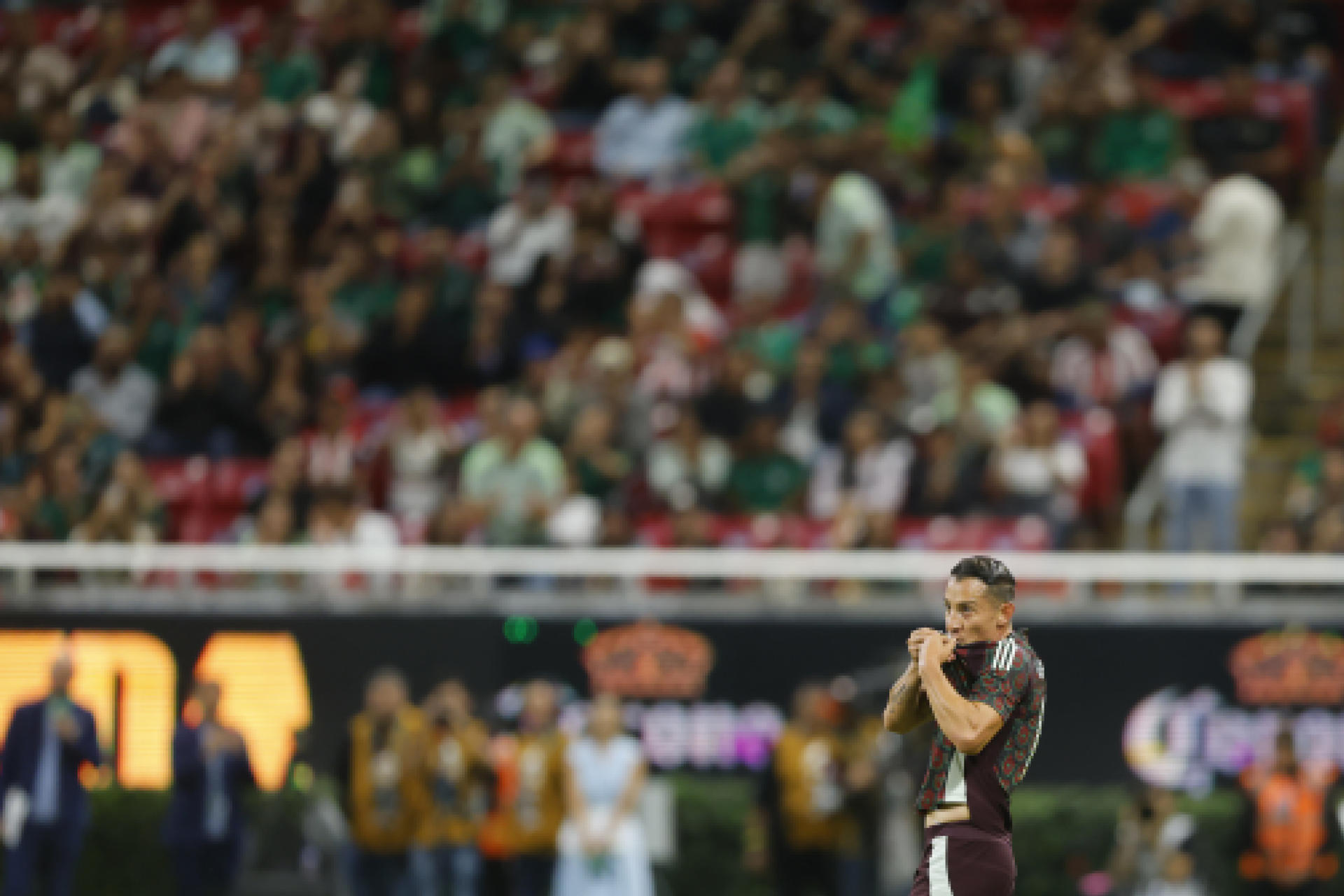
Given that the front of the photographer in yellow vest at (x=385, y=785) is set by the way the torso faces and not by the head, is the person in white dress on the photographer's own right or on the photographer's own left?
on the photographer's own left

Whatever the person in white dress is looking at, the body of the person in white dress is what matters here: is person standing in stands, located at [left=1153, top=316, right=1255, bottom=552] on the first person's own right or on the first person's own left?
on the first person's own left

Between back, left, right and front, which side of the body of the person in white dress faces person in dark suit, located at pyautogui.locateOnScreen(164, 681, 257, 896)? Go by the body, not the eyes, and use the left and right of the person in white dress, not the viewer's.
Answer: right

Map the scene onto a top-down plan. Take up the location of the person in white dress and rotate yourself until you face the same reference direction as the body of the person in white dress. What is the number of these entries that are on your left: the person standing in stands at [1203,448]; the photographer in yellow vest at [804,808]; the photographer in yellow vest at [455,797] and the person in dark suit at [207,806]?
2
